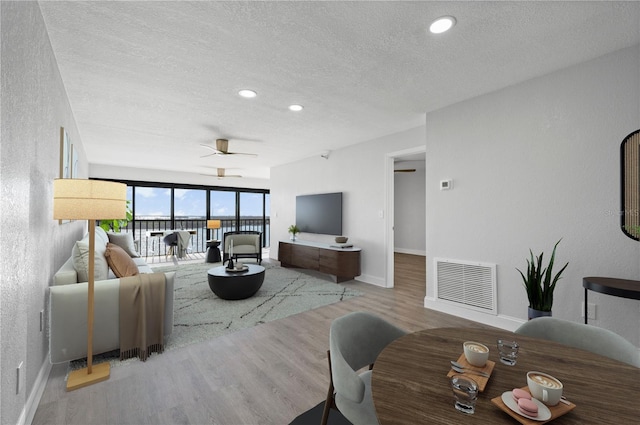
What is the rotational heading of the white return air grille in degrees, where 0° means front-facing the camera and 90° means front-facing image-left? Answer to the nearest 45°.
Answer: approximately 45°

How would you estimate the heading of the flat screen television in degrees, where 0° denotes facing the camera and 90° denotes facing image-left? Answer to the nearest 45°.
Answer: approximately 45°

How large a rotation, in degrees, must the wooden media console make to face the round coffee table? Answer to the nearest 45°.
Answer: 0° — it already faces it

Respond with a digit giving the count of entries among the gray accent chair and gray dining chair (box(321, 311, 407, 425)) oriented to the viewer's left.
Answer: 0

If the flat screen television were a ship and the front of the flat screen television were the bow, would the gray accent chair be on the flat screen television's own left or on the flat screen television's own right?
on the flat screen television's own right

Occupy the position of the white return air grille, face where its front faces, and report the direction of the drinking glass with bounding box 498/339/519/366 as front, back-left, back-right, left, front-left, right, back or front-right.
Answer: front-left

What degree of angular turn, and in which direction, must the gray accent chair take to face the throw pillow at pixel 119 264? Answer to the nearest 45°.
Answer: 0° — it already faces it

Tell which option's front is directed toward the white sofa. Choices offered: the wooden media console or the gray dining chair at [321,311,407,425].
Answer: the wooden media console

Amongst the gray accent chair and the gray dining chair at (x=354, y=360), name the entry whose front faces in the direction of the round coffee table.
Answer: the gray accent chair

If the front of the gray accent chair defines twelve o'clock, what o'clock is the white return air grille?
The white return air grille is roughly at 11 o'clock from the gray accent chair.

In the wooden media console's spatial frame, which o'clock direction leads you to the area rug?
The area rug is roughly at 12 o'clock from the wooden media console.

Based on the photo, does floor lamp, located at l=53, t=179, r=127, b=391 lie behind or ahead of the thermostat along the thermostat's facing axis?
ahead

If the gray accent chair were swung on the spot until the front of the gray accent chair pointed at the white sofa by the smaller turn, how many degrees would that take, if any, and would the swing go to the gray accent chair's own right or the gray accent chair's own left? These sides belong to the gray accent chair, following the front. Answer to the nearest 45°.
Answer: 0° — it already faces it

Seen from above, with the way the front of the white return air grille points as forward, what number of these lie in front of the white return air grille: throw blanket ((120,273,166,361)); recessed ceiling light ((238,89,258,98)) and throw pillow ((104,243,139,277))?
3
